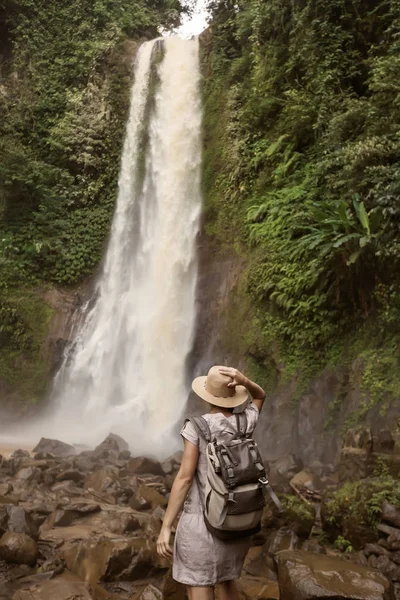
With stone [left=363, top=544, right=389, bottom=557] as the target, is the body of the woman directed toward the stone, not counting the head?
no

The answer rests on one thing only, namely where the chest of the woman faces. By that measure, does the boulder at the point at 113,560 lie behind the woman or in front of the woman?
in front

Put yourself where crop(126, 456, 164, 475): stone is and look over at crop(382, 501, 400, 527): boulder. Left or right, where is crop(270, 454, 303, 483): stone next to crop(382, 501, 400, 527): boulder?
left

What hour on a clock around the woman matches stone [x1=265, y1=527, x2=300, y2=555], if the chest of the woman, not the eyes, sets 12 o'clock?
The stone is roughly at 2 o'clock from the woman.

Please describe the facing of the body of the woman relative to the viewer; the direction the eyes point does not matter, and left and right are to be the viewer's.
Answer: facing away from the viewer and to the left of the viewer

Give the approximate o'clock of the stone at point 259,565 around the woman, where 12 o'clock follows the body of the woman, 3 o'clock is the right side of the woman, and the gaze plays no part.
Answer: The stone is roughly at 2 o'clock from the woman.

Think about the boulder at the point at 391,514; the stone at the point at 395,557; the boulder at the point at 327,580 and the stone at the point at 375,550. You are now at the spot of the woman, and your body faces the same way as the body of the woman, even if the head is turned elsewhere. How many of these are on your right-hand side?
4

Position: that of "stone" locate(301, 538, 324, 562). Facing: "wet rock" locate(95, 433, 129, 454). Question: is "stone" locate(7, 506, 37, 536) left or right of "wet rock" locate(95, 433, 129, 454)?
left

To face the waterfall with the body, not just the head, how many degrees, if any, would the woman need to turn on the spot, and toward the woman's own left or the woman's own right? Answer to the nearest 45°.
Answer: approximately 45° to the woman's own right

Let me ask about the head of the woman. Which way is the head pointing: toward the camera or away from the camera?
away from the camera

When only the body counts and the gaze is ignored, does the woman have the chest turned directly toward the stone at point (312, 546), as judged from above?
no

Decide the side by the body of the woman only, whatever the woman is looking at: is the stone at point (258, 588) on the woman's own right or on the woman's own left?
on the woman's own right

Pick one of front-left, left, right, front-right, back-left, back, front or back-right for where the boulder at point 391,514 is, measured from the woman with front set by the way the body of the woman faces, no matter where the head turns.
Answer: right

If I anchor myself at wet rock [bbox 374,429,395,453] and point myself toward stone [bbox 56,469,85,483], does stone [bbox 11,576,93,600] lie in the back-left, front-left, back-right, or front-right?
front-left

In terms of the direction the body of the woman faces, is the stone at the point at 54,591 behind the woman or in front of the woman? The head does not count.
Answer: in front

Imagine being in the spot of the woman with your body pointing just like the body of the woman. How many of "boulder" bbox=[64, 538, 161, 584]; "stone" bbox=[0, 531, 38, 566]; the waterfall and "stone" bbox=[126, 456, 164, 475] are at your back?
0

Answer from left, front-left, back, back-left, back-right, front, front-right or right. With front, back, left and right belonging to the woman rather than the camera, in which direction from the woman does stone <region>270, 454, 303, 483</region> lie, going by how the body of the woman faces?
front-right
